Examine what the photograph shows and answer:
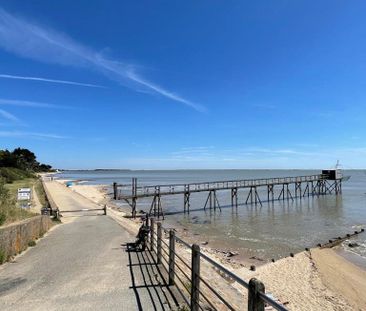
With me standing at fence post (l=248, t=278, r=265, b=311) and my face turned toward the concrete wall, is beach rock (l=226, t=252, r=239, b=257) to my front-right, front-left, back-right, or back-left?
front-right

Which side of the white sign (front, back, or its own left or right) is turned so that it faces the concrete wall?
front

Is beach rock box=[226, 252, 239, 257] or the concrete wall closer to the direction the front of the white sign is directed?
the concrete wall

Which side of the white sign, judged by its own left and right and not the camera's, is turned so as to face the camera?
front

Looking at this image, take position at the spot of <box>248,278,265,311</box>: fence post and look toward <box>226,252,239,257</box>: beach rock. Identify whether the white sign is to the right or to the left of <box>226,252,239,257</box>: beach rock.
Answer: left

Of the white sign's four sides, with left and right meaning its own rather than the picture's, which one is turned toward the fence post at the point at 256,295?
front

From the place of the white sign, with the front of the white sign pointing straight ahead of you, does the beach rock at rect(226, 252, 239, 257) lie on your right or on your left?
on your left

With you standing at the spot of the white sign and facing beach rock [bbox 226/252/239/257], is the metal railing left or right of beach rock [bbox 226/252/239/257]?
right

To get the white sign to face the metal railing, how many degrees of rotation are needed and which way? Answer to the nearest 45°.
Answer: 0° — it already faces it

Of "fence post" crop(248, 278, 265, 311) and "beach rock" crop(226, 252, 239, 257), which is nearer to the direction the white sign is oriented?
the fence post
